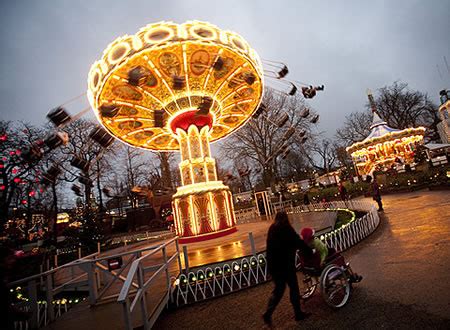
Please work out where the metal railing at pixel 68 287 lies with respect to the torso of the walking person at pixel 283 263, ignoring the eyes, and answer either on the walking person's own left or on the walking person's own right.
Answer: on the walking person's own left

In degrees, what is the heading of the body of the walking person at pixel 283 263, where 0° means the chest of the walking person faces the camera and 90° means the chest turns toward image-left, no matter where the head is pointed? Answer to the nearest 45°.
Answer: approximately 225°

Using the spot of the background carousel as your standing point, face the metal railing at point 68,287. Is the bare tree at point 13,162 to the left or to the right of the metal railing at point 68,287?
right

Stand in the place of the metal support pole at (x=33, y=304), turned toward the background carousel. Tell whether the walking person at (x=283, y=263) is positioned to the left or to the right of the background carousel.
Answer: right

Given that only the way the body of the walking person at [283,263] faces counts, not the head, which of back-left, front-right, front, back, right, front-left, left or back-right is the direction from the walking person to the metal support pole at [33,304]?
back-left

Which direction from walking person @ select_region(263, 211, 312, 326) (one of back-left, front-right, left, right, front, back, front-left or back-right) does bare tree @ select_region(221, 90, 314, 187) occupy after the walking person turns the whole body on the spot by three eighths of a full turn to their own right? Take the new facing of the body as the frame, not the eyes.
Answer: back

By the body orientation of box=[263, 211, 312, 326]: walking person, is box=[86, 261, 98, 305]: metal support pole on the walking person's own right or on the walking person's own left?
on the walking person's own left

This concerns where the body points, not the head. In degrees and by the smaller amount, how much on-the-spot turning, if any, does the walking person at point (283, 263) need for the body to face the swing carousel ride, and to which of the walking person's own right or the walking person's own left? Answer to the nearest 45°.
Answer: approximately 90° to the walking person's own left

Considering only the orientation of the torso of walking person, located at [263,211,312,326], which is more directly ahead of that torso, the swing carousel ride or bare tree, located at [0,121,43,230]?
the swing carousel ride

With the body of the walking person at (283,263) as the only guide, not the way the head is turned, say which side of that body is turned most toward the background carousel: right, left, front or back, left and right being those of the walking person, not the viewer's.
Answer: front

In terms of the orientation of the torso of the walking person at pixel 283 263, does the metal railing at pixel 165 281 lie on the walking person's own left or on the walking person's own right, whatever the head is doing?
on the walking person's own left

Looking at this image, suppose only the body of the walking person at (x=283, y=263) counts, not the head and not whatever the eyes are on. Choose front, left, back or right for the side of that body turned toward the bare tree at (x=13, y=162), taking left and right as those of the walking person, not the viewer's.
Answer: left
